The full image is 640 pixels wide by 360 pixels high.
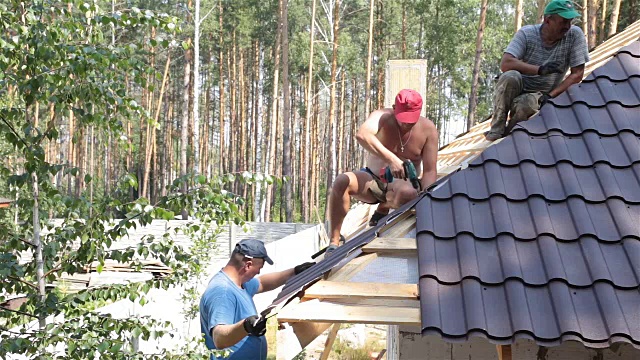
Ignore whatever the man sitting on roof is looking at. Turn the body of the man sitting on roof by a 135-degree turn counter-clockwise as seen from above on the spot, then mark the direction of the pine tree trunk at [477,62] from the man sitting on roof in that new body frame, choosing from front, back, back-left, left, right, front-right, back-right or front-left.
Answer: front-left

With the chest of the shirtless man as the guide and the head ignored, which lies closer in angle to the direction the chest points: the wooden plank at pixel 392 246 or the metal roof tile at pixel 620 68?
the wooden plank

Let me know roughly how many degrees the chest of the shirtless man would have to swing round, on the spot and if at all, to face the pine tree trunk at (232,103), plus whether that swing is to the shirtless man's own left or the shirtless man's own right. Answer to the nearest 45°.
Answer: approximately 180°

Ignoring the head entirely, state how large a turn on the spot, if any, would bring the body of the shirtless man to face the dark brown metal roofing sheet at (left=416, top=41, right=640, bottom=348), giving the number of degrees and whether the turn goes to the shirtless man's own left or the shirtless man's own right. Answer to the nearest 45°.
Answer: approximately 45° to the shirtless man's own left

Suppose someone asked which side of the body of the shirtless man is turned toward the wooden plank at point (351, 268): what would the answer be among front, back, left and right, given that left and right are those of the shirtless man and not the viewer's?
front

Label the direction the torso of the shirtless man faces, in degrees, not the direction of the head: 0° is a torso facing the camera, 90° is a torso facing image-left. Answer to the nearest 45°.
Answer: approximately 0°

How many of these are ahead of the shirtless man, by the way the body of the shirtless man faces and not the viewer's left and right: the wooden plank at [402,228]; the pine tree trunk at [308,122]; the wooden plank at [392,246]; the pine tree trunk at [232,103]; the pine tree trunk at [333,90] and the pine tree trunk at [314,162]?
2

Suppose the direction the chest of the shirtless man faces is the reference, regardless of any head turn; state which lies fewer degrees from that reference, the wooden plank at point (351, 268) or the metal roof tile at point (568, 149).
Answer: the wooden plank

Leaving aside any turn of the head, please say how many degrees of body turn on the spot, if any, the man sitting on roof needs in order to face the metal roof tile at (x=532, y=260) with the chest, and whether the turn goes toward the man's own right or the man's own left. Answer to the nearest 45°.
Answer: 0° — they already face it

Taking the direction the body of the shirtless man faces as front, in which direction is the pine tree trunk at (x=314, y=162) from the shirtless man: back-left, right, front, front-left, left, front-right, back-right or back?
back

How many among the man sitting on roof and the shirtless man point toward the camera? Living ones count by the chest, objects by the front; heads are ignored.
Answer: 2

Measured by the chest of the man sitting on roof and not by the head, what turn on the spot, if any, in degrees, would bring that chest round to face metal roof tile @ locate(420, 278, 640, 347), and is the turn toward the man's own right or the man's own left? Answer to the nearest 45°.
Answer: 0° — they already face it

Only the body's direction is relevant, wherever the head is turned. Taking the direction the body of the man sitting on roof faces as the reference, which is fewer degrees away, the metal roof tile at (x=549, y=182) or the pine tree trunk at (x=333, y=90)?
the metal roof tile

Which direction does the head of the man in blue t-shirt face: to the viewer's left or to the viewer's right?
to the viewer's right

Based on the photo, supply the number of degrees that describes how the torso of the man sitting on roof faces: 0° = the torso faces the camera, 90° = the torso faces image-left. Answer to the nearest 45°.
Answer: approximately 0°
